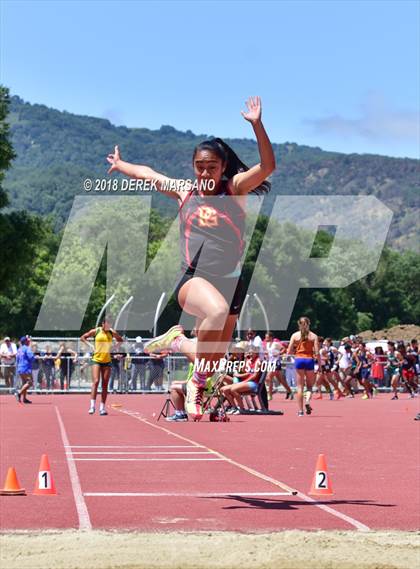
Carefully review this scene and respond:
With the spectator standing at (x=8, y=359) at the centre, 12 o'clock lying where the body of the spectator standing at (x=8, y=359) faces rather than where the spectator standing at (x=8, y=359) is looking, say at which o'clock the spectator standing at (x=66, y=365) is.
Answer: the spectator standing at (x=66, y=365) is roughly at 8 o'clock from the spectator standing at (x=8, y=359).

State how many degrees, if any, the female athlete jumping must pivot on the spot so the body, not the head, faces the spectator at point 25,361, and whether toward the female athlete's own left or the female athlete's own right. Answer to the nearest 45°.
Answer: approximately 180°

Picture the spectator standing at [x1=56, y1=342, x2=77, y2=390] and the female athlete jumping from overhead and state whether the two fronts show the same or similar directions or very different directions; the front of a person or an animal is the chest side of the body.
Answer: same or similar directions

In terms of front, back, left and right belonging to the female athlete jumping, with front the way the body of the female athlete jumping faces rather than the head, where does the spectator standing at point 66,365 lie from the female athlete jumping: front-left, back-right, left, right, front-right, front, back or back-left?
back

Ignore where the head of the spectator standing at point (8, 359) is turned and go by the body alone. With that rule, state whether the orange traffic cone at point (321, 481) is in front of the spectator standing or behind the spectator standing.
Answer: in front

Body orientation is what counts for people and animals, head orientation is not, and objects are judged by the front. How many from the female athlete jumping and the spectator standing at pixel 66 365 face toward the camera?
2

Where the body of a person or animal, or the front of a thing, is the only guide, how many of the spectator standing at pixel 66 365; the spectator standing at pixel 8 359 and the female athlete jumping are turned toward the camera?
3

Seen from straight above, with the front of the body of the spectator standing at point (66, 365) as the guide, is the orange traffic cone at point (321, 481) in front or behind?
in front

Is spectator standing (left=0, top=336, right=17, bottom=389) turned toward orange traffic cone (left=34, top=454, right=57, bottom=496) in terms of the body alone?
yes

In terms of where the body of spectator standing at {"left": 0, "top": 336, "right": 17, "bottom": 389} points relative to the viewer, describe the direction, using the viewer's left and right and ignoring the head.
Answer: facing the viewer

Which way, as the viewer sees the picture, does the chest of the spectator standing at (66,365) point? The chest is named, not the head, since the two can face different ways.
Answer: toward the camera

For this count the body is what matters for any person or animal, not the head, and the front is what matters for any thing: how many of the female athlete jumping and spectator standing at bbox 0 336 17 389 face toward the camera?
2
